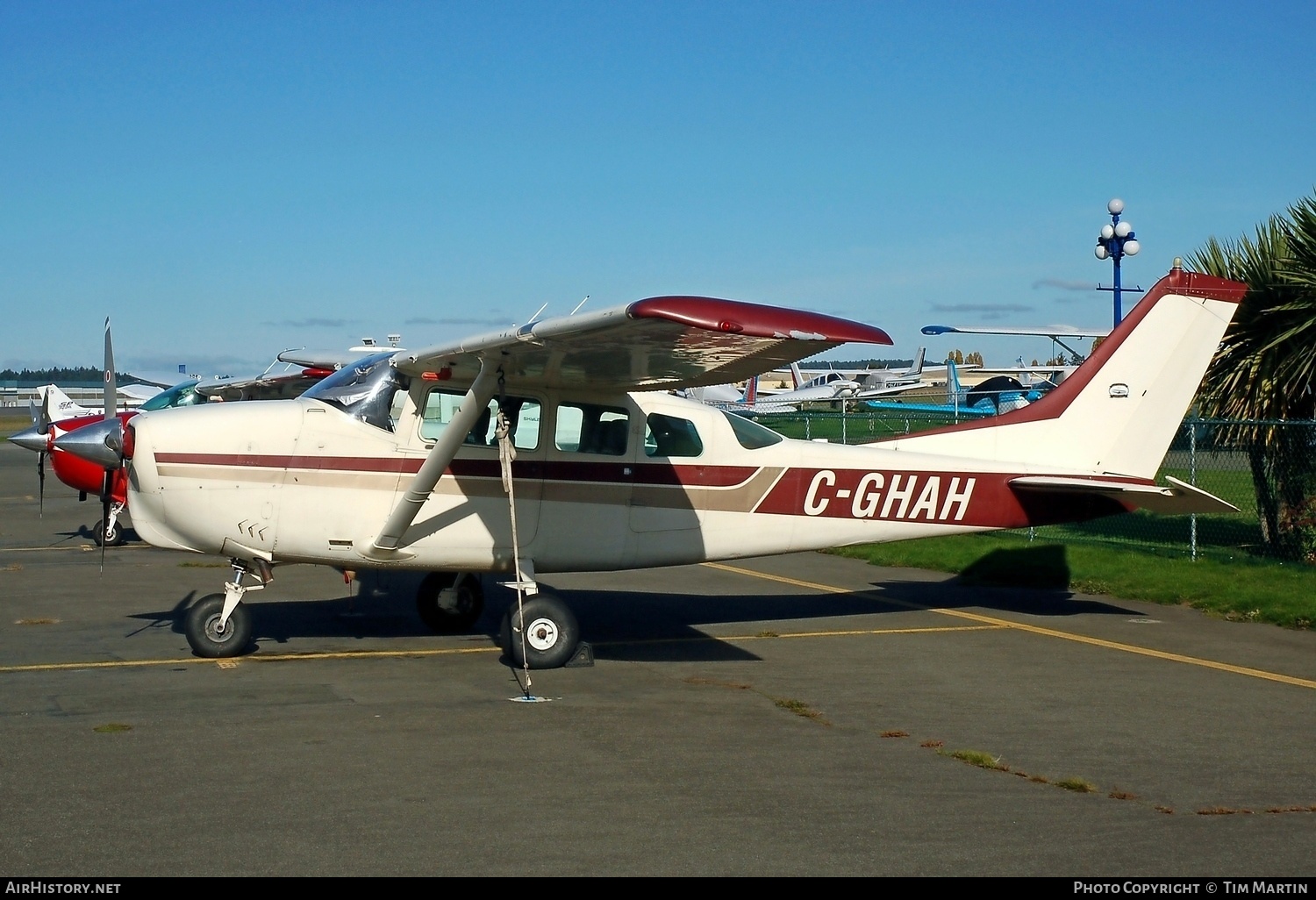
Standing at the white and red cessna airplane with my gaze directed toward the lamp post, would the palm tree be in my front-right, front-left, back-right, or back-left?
front-right

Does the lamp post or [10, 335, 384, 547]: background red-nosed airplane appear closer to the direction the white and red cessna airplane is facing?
the background red-nosed airplane

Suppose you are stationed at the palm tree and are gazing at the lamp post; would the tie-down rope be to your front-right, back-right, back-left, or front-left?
back-left

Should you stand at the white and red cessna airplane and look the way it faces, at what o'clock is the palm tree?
The palm tree is roughly at 5 o'clock from the white and red cessna airplane.

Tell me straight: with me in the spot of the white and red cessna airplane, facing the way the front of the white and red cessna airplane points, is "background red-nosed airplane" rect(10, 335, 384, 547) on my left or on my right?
on my right

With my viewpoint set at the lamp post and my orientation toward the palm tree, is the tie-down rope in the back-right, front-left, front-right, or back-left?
front-right

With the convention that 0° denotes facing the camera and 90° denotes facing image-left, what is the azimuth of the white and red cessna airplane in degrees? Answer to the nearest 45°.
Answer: approximately 90°

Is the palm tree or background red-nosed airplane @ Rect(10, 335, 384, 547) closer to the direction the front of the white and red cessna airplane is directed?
the background red-nosed airplane

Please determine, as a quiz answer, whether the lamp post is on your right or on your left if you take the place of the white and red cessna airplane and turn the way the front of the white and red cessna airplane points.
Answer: on your right

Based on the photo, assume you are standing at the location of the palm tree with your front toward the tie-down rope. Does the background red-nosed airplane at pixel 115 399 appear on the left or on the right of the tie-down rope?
right
